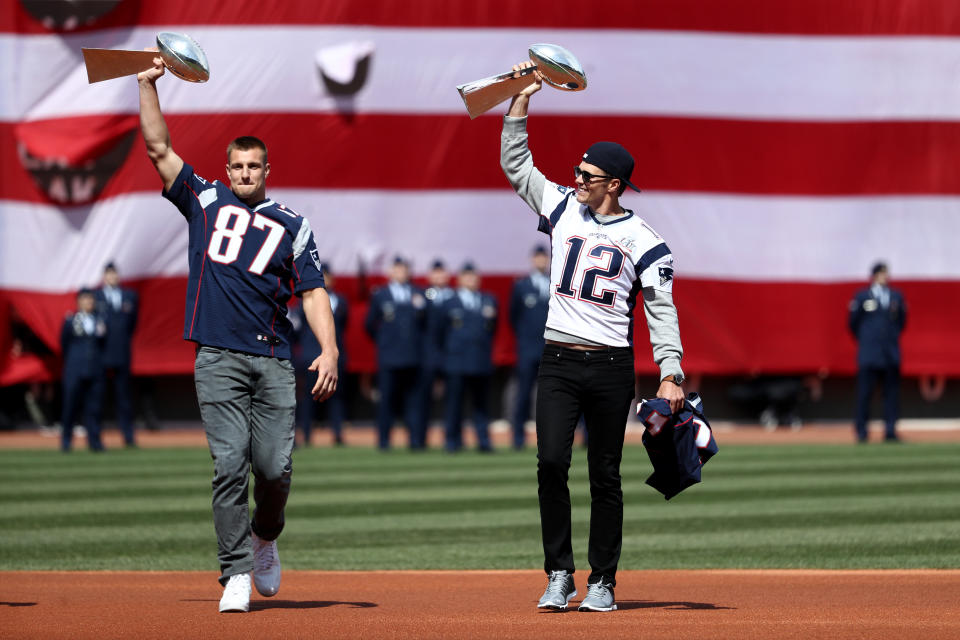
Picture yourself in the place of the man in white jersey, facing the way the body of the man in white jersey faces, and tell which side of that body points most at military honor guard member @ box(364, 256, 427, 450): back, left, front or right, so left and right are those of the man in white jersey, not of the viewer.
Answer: back

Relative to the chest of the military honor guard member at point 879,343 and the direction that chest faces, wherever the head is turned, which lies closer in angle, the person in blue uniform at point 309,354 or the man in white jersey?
the man in white jersey

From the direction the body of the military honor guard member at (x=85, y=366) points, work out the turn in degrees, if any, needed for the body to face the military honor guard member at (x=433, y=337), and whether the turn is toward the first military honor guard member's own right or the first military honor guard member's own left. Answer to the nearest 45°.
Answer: approximately 90° to the first military honor guard member's own left
